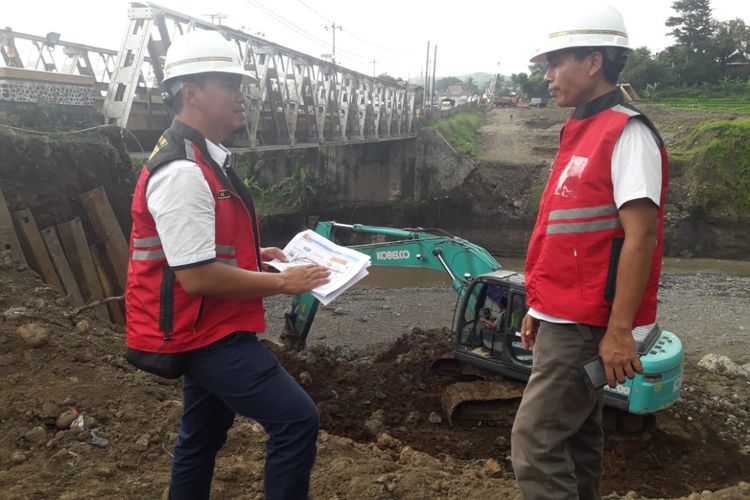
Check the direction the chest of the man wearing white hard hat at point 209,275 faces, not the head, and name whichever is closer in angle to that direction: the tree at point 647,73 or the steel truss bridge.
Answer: the tree

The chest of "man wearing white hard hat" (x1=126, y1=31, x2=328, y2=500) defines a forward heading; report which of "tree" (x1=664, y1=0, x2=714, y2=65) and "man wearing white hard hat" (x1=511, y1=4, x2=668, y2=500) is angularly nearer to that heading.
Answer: the man wearing white hard hat

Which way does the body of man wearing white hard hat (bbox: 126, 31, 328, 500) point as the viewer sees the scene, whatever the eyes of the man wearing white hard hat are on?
to the viewer's right

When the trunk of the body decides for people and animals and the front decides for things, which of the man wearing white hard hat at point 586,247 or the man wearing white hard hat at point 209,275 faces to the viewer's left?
the man wearing white hard hat at point 586,247

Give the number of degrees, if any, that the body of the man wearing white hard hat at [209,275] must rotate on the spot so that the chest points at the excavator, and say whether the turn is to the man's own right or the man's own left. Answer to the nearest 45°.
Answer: approximately 45° to the man's own left

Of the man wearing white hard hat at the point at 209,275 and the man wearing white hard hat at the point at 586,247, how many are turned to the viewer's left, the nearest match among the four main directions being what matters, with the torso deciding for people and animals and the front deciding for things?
1

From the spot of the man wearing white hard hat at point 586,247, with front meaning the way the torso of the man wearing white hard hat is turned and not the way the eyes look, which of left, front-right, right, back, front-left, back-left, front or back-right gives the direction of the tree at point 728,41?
right

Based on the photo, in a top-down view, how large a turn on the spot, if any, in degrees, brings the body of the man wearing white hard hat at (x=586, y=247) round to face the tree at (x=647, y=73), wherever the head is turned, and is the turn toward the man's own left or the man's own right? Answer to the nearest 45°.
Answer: approximately 90° to the man's own right

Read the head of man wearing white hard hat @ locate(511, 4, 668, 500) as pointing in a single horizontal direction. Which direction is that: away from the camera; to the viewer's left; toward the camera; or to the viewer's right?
to the viewer's left

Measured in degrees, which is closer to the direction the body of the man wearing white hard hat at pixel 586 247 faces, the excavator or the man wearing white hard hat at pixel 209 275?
the man wearing white hard hat

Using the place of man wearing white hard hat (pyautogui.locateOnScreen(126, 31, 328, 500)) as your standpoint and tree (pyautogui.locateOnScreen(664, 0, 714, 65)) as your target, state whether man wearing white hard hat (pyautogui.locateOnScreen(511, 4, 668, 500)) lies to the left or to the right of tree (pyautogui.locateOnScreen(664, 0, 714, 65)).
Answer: right

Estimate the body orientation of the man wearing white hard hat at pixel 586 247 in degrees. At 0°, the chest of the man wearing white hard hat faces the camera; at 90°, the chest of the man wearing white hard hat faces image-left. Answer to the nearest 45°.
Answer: approximately 90°

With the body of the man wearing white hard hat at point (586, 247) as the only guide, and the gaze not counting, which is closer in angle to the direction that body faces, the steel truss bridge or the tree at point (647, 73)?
the steel truss bridge

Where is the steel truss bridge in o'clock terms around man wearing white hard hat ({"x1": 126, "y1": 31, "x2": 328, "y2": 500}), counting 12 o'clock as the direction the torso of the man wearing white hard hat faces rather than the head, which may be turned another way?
The steel truss bridge is roughly at 9 o'clock from the man wearing white hard hat.

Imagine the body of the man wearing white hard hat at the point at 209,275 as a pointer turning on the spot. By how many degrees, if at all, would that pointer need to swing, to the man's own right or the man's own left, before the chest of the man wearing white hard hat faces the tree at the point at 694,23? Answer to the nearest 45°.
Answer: approximately 45° to the man's own left
